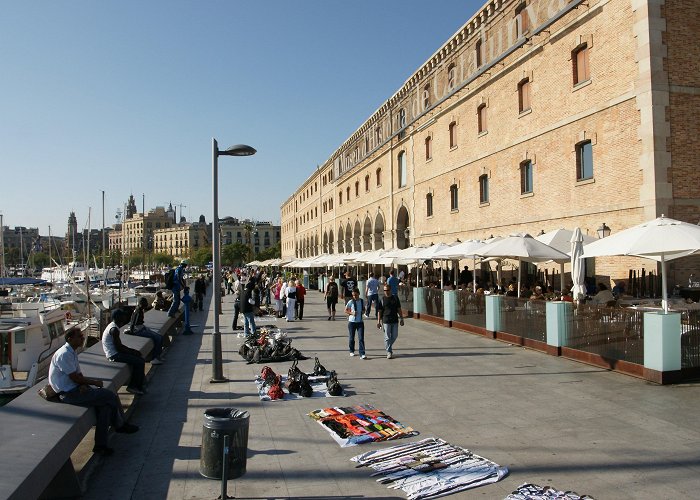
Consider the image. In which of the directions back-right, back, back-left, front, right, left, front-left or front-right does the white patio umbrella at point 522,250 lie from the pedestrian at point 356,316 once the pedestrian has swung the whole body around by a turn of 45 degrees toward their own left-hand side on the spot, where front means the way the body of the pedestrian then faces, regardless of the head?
left

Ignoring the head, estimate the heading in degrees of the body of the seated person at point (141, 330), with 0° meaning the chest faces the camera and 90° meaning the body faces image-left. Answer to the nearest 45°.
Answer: approximately 270°

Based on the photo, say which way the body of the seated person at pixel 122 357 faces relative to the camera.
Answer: to the viewer's right

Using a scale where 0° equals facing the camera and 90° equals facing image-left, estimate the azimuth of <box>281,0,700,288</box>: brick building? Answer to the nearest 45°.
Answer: approximately 45°

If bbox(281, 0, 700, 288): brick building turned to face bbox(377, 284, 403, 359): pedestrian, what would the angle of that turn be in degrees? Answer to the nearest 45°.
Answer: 0° — it already faces them

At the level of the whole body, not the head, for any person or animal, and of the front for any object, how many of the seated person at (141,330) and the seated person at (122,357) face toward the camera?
0

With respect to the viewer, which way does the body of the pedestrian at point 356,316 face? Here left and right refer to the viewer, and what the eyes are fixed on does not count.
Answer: facing the viewer

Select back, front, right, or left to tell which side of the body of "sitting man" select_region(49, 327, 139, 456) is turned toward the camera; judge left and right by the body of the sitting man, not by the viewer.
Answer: right

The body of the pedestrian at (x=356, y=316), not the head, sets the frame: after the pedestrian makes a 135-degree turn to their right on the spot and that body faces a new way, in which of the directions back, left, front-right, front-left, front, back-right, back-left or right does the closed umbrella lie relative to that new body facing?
back-right

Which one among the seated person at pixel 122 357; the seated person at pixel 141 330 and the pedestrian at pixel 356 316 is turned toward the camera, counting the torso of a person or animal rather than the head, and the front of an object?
the pedestrian at pixel 356 316

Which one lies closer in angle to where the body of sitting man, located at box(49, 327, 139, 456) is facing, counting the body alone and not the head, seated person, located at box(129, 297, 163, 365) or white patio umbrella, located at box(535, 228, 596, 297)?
the white patio umbrella
